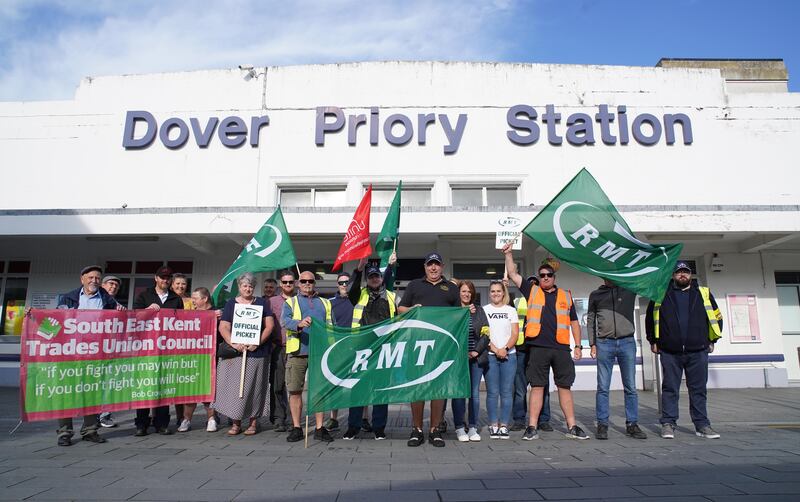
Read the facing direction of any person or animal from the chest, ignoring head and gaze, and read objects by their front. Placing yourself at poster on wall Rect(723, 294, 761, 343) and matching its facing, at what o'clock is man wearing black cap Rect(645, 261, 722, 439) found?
The man wearing black cap is roughly at 12 o'clock from the poster on wall.

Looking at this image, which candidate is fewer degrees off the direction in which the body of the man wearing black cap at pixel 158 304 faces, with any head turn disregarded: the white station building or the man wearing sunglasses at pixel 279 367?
the man wearing sunglasses

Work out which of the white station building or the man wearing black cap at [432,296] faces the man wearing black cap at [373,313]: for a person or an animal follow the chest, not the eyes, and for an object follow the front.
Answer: the white station building

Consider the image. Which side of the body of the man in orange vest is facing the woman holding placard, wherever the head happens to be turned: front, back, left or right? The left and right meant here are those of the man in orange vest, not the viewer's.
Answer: right

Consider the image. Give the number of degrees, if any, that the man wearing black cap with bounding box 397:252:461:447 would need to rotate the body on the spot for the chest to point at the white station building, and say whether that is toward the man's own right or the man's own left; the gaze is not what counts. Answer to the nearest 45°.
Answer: approximately 180°

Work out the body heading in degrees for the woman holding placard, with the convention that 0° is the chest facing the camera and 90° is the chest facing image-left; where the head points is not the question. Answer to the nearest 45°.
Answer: approximately 0°
